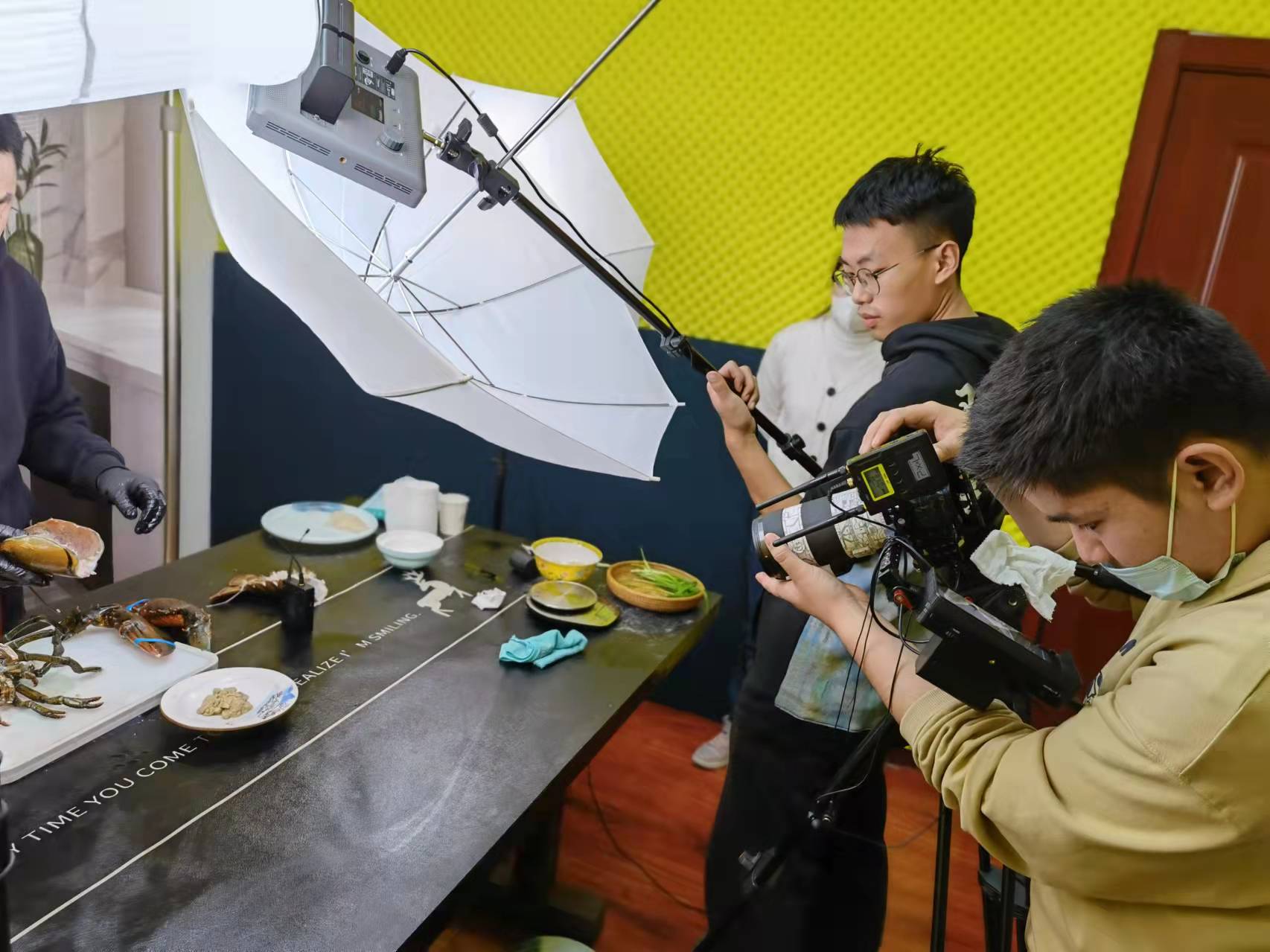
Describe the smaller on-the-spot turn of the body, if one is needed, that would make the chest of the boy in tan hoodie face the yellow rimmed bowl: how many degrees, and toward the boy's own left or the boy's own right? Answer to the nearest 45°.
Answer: approximately 45° to the boy's own right

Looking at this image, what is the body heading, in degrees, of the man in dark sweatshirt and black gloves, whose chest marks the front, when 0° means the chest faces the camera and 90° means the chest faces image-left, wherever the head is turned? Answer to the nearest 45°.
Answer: approximately 315°

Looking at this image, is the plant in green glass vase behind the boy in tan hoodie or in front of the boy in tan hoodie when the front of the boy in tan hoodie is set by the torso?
in front

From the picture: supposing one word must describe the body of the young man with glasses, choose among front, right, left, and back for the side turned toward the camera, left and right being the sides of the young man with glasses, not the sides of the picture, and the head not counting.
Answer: left

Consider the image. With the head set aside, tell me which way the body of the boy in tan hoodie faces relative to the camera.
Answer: to the viewer's left

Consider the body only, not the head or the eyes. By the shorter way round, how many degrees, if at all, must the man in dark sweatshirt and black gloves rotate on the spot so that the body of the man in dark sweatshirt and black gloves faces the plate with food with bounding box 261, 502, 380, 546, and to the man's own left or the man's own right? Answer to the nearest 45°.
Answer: approximately 45° to the man's own left

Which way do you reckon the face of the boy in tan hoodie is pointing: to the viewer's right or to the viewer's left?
to the viewer's left

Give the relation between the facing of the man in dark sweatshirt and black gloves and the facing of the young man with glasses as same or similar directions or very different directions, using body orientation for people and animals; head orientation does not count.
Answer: very different directions

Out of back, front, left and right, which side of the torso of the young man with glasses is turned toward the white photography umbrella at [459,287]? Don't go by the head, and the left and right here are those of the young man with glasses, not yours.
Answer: front

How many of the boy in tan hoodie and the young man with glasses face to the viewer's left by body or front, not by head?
2

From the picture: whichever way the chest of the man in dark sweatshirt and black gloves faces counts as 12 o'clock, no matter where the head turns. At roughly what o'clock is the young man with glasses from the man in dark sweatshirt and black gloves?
The young man with glasses is roughly at 12 o'clock from the man in dark sweatshirt and black gloves.

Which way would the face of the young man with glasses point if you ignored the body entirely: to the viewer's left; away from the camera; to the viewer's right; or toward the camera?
to the viewer's left
